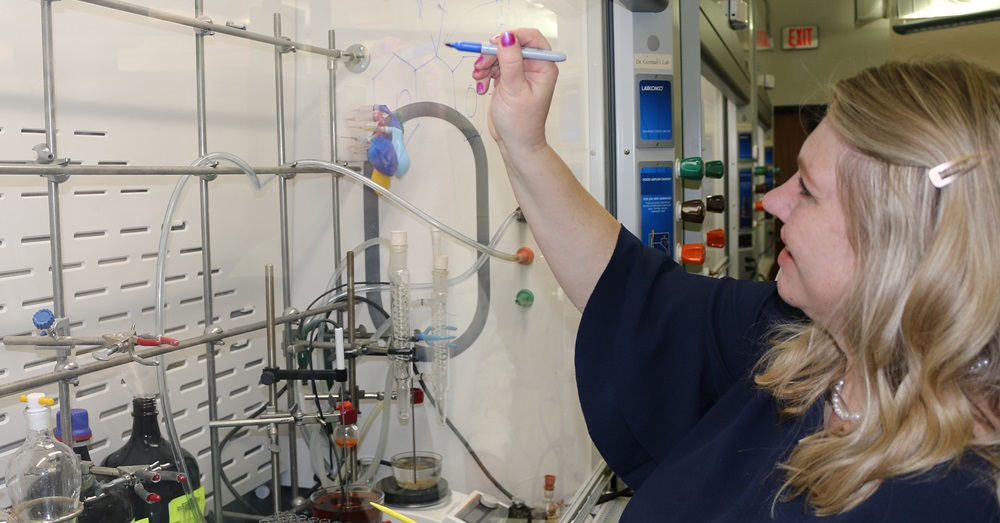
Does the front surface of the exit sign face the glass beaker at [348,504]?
yes

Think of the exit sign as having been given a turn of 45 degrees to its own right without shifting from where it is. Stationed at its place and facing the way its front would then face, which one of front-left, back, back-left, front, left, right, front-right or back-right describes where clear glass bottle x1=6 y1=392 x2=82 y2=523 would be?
front-left

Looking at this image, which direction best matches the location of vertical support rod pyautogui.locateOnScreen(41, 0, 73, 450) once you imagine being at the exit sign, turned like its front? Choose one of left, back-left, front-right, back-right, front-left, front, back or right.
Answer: front

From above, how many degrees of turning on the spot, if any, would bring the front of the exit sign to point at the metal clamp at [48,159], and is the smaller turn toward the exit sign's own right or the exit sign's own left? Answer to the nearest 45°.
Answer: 0° — it already faces it

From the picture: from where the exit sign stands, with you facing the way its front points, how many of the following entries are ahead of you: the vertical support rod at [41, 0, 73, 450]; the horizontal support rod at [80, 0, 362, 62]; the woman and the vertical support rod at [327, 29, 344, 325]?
4

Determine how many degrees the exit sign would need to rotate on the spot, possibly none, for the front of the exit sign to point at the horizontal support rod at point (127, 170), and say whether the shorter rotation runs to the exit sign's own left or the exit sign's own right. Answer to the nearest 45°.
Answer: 0° — it already faces it

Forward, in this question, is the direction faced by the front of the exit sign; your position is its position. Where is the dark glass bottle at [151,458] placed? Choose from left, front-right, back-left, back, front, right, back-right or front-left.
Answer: front

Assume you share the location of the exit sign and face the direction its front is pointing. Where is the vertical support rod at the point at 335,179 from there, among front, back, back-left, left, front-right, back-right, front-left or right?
front

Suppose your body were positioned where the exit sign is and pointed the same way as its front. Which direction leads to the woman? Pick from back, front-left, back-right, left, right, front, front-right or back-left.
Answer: front

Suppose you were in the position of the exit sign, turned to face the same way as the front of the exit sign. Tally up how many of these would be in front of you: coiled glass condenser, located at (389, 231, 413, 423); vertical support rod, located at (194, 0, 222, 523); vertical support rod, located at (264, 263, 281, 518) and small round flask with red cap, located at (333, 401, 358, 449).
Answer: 4

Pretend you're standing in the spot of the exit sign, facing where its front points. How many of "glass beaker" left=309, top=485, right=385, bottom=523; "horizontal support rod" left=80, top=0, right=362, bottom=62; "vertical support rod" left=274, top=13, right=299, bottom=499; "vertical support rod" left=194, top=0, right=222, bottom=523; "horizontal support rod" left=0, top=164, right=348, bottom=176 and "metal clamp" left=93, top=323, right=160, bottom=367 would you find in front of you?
6

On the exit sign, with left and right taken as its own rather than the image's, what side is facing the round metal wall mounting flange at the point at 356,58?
front

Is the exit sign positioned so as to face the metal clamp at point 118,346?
yes

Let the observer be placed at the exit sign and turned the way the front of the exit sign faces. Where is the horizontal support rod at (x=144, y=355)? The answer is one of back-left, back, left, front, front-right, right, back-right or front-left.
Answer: front

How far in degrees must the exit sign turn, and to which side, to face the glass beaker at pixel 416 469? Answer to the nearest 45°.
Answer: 0° — it already faces it

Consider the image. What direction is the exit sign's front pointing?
toward the camera

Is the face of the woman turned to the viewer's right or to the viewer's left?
to the viewer's left
